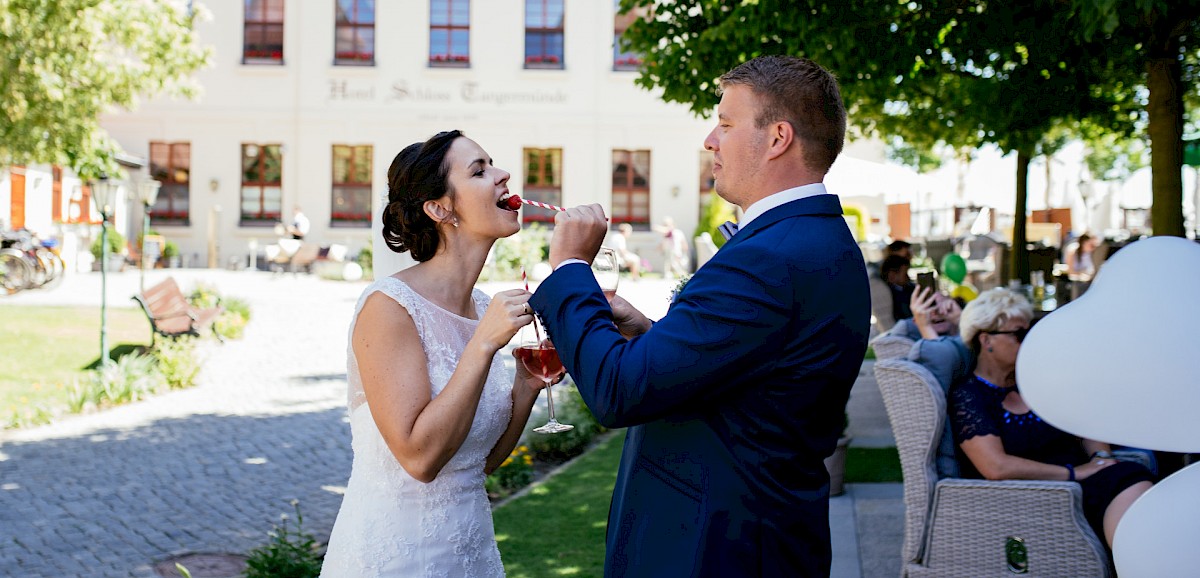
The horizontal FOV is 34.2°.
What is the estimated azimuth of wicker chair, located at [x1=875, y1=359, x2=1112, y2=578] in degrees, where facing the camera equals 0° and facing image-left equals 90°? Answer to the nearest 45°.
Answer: approximately 270°

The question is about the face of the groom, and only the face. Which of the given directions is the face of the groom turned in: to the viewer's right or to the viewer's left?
to the viewer's left

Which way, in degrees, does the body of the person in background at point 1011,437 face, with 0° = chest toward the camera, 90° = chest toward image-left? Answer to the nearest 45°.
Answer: approximately 270°

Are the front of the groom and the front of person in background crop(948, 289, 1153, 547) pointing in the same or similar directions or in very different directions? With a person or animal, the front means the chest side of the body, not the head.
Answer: very different directions

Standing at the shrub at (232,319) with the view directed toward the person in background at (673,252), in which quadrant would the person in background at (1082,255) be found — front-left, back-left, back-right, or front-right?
front-right

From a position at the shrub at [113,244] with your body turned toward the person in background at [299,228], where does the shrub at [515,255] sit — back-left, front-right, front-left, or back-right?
front-right

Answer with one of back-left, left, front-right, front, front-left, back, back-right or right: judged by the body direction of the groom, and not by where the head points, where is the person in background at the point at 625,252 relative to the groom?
right

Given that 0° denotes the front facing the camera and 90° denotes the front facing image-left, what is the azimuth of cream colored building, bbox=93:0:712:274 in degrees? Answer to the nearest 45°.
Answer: approximately 0°

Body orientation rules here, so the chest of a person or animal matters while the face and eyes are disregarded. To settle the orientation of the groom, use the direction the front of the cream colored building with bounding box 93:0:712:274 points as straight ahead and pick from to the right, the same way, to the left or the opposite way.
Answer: to the right

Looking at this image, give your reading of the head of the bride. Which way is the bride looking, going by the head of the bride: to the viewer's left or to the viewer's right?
to the viewer's right

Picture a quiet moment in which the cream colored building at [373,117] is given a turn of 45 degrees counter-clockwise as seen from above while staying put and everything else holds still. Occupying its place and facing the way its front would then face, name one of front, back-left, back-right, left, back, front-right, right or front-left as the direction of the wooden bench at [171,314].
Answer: front-right

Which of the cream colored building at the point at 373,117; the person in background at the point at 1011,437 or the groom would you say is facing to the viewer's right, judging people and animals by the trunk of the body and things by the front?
the person in background
